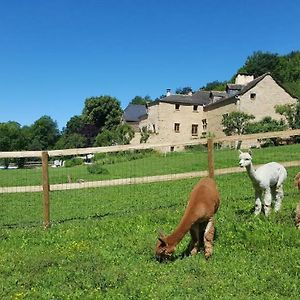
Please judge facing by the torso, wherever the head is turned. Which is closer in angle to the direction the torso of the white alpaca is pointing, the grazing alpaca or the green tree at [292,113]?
the grazing alpaca

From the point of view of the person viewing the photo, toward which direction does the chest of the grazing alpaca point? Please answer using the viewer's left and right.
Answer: facing the viewer and to the left of the viewer

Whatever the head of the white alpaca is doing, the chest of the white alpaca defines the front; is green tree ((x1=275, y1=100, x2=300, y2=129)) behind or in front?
behind

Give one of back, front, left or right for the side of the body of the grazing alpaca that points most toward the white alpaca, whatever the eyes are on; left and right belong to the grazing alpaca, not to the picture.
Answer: back

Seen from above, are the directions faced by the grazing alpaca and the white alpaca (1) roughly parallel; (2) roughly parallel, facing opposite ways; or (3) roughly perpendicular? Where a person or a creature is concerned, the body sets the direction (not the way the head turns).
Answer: roughly parallel

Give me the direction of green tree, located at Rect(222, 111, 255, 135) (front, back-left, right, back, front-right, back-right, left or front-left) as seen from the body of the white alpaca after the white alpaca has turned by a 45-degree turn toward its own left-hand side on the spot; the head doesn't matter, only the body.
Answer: back

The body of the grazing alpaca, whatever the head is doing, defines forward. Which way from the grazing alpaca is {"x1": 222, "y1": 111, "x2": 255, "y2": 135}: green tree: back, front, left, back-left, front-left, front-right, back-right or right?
back-right

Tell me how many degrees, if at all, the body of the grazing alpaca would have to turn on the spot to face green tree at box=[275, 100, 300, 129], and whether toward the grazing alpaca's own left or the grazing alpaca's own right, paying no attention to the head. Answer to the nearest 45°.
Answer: approximately 135° to the grazing alpaca's own right

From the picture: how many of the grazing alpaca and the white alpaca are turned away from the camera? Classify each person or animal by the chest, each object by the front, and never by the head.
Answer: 0

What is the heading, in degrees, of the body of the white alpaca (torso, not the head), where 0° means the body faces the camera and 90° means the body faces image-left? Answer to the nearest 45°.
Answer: approximately 45°

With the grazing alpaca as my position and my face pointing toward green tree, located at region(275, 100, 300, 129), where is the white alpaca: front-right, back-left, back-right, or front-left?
front-right

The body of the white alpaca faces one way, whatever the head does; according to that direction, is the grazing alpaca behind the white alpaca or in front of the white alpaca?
in front

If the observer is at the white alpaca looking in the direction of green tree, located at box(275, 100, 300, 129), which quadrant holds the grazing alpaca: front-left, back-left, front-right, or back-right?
back-left
